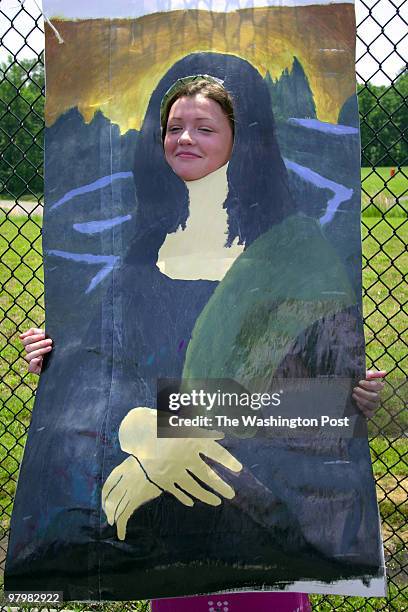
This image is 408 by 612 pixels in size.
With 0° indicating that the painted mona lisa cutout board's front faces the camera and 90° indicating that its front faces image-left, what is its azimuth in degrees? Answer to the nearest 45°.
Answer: approximately 0°

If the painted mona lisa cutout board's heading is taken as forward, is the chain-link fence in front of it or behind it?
behind

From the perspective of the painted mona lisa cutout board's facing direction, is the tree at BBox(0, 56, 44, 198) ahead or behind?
behind
